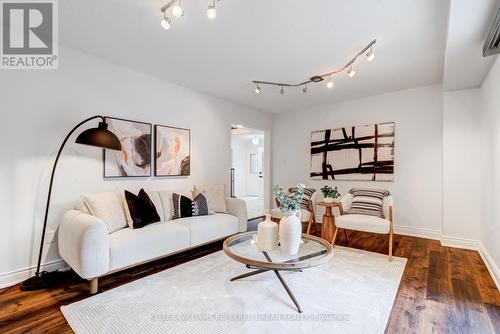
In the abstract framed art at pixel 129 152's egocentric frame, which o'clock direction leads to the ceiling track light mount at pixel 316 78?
The ceiling track light mount is roughly at 11 o'clock from the abstract framed art.

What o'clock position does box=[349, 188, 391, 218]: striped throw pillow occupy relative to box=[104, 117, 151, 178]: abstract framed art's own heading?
The striped throw pillow is roughly at 11 o'clock from the abstract framed art.

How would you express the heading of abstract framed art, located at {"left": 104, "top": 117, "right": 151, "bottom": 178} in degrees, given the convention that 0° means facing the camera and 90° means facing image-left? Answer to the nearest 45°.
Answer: approximately 315°

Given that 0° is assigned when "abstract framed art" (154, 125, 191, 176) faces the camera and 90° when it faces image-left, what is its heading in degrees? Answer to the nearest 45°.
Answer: approximately 315°

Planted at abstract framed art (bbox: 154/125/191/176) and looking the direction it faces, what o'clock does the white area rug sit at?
The white area rug is roughly at 1 o'clock from the abstract framed art.
